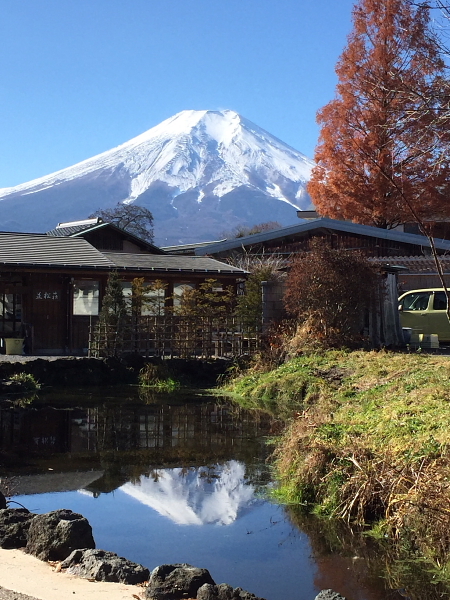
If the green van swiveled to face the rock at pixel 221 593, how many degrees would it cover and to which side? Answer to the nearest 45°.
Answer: approximately 90° to its left

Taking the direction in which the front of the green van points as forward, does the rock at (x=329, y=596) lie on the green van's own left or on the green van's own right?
on the green van's own left

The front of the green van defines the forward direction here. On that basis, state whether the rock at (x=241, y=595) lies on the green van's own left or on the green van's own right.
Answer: on the green van's own left

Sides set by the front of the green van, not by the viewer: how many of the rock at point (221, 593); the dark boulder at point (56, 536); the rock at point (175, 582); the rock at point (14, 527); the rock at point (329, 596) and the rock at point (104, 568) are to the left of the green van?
6

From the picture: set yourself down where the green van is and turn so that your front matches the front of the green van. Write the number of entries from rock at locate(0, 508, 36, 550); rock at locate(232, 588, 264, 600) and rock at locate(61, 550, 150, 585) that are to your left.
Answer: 3

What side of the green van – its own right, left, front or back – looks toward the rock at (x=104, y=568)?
left

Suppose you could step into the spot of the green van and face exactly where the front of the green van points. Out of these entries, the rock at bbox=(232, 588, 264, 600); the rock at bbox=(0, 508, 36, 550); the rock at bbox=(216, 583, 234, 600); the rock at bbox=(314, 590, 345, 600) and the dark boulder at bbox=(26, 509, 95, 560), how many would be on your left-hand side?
5

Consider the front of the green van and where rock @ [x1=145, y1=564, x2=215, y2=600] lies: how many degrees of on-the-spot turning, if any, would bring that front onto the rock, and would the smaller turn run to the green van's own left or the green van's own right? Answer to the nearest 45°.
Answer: approximately 90° to the green van's own left

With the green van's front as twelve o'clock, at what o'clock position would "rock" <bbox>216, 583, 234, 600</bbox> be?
The rock is roughly at 9 o'clock from the green van.

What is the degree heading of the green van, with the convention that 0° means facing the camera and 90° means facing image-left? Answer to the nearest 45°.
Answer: approximately 90°

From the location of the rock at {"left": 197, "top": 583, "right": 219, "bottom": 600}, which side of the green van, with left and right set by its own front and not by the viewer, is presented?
left

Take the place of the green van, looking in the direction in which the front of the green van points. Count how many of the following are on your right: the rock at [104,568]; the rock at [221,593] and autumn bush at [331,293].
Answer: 0

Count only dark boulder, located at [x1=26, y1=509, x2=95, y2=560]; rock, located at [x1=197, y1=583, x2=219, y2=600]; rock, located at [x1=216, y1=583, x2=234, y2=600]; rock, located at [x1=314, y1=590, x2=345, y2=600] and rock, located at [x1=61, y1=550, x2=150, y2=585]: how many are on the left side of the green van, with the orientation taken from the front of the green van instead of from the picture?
5
